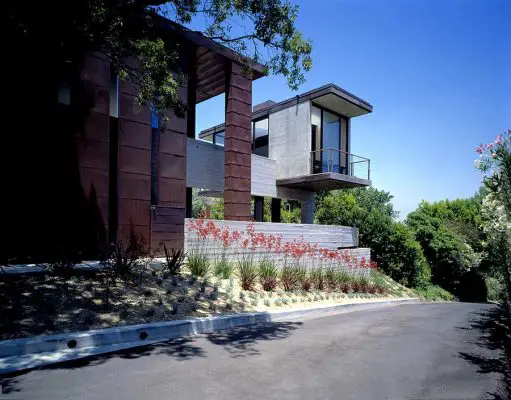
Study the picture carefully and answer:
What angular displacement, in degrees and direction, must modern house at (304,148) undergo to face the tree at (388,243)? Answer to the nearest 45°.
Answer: approximately 90° to its left

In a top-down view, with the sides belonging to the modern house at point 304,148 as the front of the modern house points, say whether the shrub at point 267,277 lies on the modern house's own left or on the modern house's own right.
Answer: on the modern house's own right

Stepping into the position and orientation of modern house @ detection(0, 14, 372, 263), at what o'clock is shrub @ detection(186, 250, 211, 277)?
The shrub is roughly at 12 o'clock from the modern house.

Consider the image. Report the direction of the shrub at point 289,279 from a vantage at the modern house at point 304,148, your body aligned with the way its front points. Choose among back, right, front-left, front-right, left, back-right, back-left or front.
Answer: front-right
